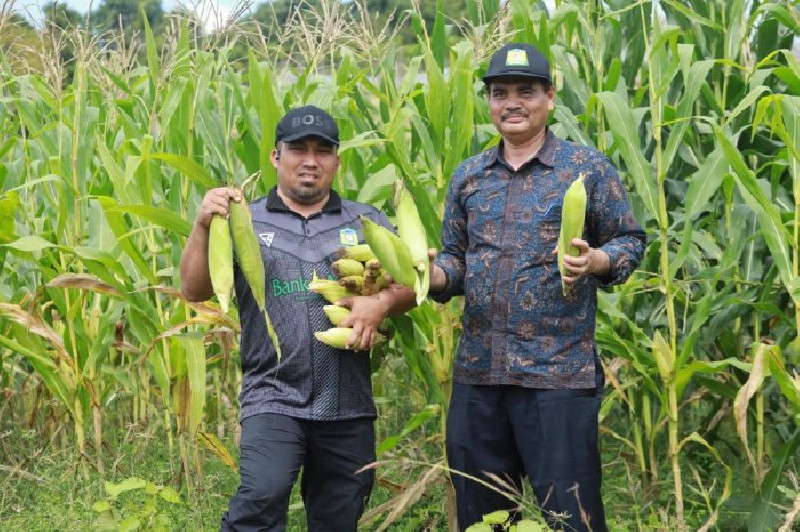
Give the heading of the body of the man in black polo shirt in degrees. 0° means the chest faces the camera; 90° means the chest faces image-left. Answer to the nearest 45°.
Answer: approximately 0°
